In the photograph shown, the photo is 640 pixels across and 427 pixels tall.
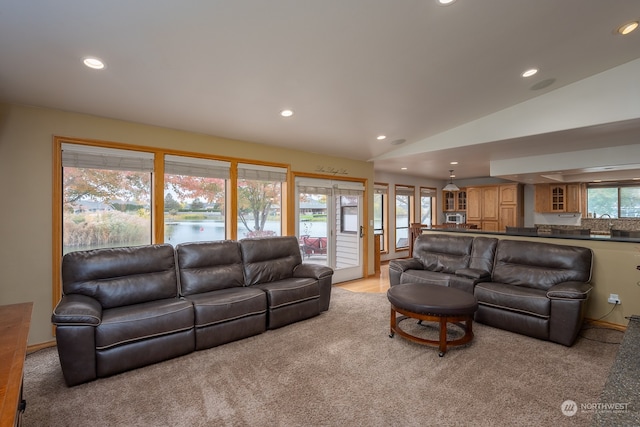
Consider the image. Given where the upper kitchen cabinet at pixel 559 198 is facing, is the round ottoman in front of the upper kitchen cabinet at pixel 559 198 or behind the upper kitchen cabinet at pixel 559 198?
in front

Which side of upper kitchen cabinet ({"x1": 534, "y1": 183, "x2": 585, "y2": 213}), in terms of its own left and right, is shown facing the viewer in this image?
front

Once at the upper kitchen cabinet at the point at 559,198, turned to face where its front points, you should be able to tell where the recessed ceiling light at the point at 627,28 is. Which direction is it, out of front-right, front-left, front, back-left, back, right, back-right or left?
front

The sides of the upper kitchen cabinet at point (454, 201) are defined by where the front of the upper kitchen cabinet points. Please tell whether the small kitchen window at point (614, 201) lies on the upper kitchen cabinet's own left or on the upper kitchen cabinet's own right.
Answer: on the upper kitchen cabinet's own left

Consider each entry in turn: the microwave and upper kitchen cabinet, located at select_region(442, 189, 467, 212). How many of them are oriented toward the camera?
2

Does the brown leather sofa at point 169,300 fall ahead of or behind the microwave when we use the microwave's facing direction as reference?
ahead

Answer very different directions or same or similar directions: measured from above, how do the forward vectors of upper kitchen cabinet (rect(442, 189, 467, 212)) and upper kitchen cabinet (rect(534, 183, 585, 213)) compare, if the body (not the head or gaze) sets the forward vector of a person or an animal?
same or similar directions

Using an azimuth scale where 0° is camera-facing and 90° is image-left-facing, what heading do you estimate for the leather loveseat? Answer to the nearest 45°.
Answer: approximately 45°

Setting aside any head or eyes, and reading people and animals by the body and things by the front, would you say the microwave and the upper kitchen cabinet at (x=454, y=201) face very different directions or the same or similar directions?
same or similar directions

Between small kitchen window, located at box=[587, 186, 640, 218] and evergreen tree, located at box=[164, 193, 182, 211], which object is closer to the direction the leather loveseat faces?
the evergreen tree

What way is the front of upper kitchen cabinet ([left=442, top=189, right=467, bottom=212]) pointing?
toward the camera

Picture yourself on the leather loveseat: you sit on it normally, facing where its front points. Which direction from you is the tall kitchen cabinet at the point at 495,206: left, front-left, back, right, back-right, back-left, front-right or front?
back-right

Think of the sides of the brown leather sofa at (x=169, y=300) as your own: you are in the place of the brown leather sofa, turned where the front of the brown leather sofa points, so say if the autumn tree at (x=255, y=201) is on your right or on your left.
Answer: on your left

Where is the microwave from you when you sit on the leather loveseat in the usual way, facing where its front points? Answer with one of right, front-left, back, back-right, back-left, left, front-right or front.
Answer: back-right
